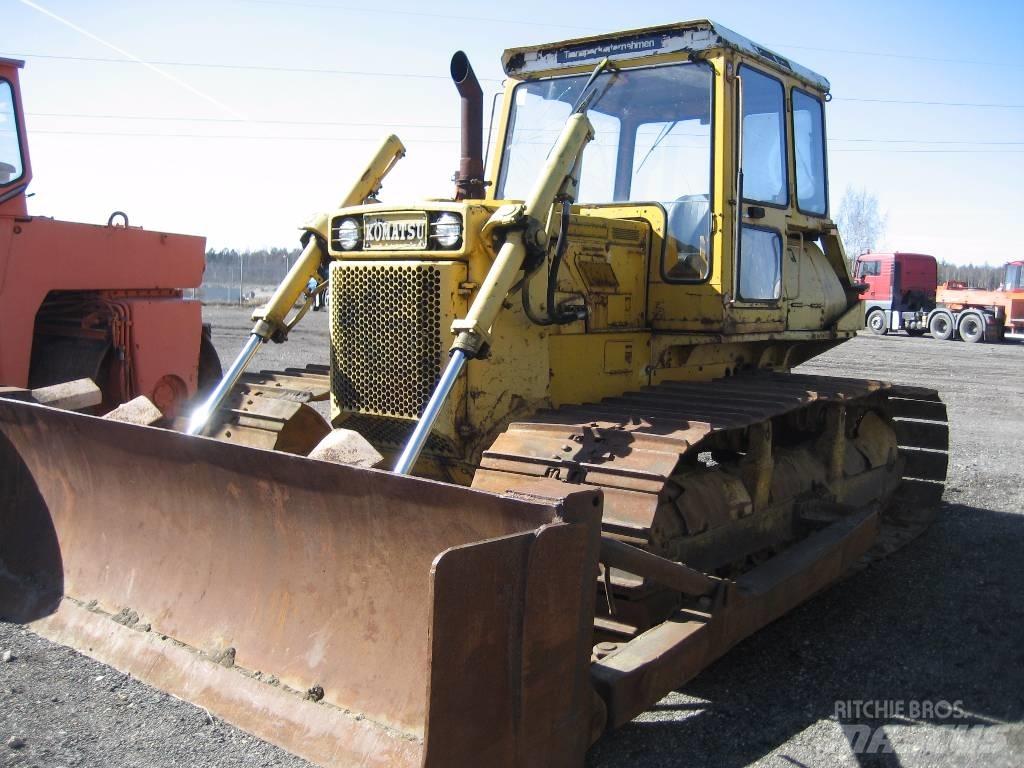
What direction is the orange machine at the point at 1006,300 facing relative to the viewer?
to the viewer's left

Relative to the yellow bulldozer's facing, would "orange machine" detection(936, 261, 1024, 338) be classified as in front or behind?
behind

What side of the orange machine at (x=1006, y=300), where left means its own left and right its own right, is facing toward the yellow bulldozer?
left

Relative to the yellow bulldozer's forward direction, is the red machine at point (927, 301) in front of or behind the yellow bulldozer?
behind

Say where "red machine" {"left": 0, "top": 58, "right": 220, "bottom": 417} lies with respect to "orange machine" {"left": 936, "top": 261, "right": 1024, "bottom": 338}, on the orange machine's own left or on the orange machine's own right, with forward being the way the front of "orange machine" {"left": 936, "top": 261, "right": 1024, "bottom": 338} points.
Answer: on the orange machine's own left

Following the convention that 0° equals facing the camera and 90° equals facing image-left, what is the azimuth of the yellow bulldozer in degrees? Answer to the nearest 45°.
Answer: approximately 45°
